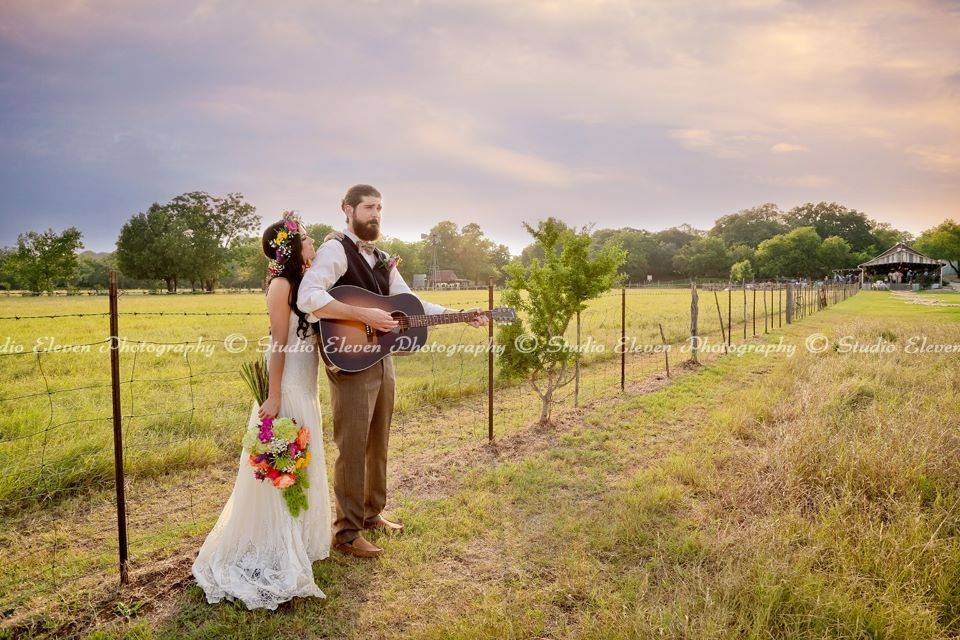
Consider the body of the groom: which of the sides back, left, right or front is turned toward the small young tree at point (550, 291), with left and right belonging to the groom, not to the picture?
left

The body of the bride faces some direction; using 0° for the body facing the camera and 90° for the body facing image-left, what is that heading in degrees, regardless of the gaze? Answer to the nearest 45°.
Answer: approximately 270°

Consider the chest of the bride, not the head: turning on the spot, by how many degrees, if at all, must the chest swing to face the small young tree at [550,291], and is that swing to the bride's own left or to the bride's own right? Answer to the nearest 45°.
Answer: approximately 45° to the bride's own left

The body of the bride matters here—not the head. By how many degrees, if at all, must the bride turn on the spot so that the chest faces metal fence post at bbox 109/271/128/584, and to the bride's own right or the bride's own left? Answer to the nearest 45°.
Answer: approximately 135° to the bride's own left

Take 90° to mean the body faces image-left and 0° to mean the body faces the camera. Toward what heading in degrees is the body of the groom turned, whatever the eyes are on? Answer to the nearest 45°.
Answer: approximately 315°
